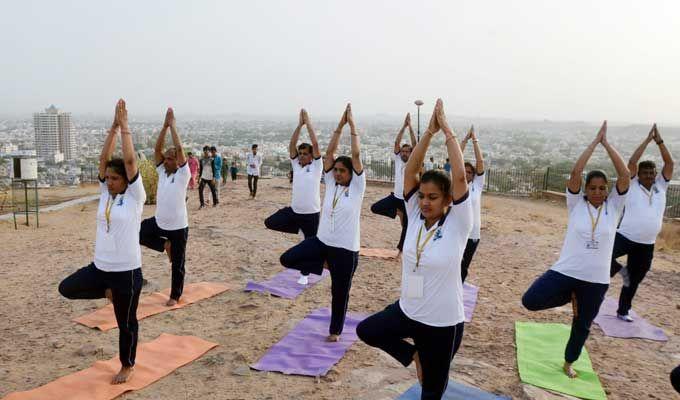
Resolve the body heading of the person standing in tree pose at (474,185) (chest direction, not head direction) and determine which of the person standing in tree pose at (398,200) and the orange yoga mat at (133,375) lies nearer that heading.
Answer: the orange yoga mat

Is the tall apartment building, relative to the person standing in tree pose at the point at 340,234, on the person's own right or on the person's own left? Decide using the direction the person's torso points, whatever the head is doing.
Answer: on the person's own right

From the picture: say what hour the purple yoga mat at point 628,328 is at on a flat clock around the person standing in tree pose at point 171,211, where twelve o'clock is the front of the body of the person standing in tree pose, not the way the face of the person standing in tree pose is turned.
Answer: The purple yoga mat is roughly at 8 o'clock from the person standing in tree pose.

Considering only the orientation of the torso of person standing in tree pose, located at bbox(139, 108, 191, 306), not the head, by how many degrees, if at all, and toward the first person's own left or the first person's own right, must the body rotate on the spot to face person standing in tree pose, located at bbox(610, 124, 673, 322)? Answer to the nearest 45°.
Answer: approximately 135° to the first person's own left

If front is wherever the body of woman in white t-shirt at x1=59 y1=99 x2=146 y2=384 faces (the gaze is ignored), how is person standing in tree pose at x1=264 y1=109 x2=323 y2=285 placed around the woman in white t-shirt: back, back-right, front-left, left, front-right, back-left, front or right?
back

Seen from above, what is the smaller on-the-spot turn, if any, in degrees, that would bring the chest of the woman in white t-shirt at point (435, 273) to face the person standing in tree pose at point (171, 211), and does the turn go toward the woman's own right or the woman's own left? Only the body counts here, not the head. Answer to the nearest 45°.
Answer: approximately 90° to the woman's own right

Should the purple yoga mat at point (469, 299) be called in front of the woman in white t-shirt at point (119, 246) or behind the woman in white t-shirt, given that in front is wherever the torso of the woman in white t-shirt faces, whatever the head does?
behind

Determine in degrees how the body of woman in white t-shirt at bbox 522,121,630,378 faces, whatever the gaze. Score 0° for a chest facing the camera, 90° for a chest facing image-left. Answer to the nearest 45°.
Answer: approximately 0°
